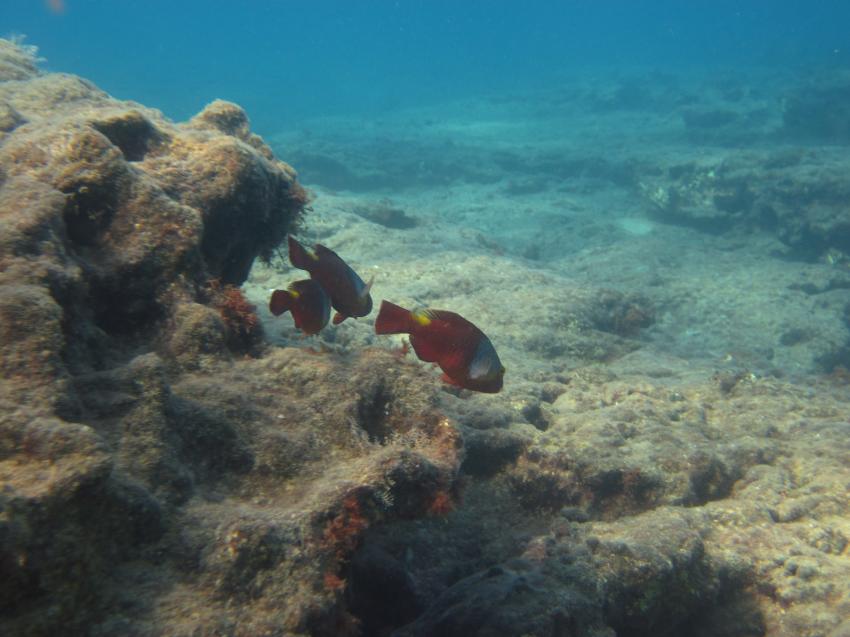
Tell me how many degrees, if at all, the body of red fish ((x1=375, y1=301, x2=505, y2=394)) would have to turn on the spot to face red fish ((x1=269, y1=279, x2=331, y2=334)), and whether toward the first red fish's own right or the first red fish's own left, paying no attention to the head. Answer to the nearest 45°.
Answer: approximately 135° to the first red fish's own left

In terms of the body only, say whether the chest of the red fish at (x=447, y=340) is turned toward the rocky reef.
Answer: no

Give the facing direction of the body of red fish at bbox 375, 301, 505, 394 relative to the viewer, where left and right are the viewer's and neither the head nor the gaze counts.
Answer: facing to the right of the viewer

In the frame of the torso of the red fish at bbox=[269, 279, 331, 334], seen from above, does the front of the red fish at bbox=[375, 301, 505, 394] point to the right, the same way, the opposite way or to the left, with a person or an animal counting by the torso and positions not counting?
the same way

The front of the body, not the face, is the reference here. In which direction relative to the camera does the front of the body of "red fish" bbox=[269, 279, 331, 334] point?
to the viewer's right

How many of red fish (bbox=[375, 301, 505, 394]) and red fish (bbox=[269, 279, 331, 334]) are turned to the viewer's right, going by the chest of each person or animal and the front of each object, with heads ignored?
2

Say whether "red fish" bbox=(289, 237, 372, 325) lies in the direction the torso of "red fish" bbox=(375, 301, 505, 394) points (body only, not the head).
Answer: no
